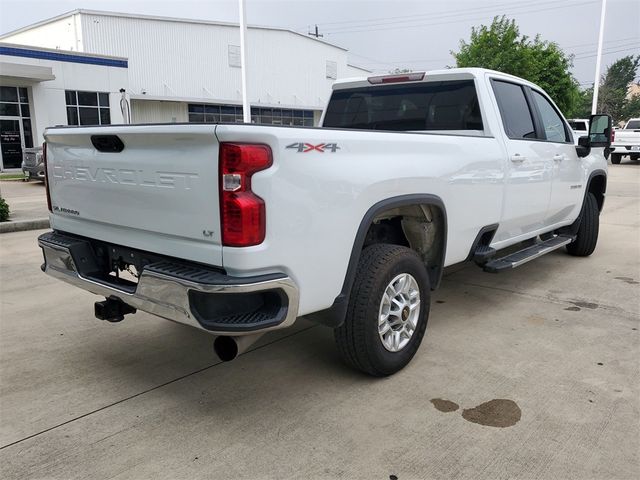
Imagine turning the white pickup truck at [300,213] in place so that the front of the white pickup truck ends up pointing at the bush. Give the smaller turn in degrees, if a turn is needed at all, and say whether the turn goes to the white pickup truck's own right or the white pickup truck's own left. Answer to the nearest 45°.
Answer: approximately 90° to the white pickup truck's own left

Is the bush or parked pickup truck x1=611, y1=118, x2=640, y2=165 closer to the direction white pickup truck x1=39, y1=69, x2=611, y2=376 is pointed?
the parked pickup truck

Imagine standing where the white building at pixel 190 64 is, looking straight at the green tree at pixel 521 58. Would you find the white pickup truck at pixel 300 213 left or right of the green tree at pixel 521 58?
right

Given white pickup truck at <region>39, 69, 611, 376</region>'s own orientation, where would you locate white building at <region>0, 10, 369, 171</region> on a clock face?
The white building is roughly at 10 o'clock from the white pickup truck.

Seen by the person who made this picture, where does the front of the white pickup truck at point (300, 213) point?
facing away from the viewer and to the right of the viewer

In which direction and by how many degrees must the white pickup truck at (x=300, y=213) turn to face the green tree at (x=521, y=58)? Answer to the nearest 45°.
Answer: approximately 45° to its left

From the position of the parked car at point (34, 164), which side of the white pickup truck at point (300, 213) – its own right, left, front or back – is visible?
left

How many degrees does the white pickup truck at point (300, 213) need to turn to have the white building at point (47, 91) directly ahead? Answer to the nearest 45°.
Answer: approximately 90° to its left

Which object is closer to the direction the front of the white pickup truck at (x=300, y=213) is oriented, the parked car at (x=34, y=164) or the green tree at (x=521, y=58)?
the green tree

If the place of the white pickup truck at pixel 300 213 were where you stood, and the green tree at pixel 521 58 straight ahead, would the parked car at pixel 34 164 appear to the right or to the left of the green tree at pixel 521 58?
left

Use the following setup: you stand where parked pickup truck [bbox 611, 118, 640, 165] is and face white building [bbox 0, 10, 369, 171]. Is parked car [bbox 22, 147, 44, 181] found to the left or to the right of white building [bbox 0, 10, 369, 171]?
left
